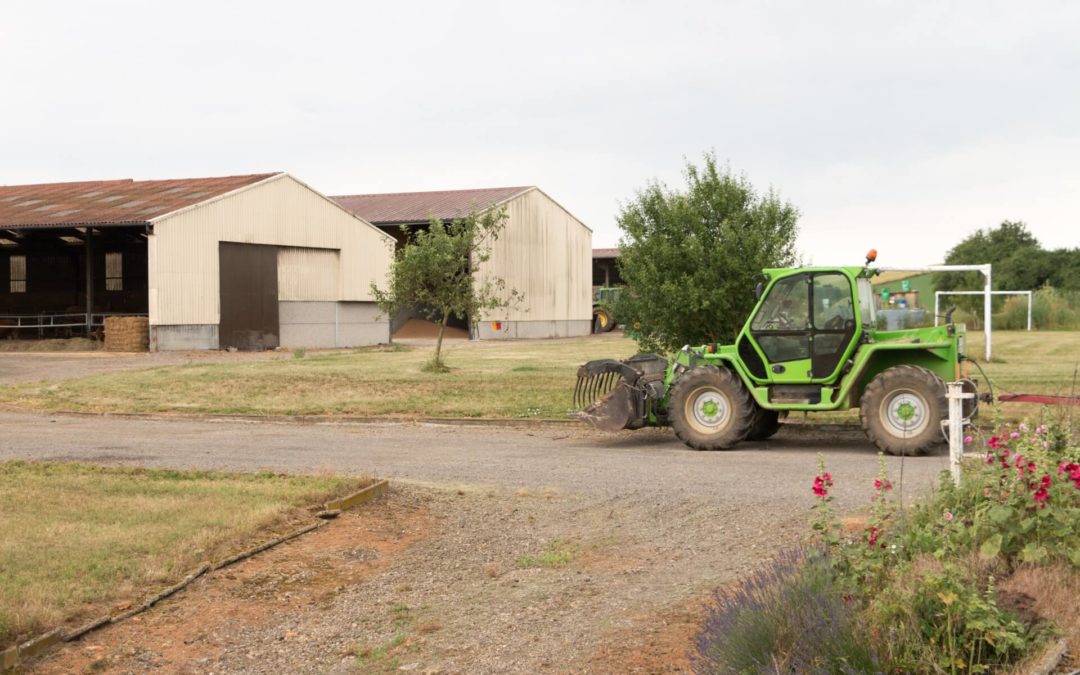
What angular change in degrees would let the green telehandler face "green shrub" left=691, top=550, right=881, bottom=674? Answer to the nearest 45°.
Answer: approximately 90° to its left

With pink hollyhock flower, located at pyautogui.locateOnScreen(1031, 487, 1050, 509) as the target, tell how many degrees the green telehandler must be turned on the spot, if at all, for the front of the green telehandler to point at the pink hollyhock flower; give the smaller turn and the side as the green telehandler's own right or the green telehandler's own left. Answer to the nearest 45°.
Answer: approximately 90° to the green telehandler's own left

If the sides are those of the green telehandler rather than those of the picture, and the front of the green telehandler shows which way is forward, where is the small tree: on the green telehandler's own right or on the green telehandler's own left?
on the green telehandler's own right

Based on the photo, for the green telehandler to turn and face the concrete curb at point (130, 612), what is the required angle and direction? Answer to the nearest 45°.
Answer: approximately 45° to its left

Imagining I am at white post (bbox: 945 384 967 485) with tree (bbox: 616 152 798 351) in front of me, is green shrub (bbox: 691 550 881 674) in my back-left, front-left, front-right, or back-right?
back-left

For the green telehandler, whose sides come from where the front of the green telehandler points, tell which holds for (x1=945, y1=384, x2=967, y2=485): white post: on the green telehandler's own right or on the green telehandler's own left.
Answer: on the green telehandler's own left

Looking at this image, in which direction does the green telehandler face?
to the viewer's left

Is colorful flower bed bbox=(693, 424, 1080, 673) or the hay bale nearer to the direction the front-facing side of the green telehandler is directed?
the hay bale

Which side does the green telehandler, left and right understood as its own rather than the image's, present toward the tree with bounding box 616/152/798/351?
right

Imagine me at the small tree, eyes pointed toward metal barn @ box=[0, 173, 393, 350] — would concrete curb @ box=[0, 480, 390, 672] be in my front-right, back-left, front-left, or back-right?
back-left
